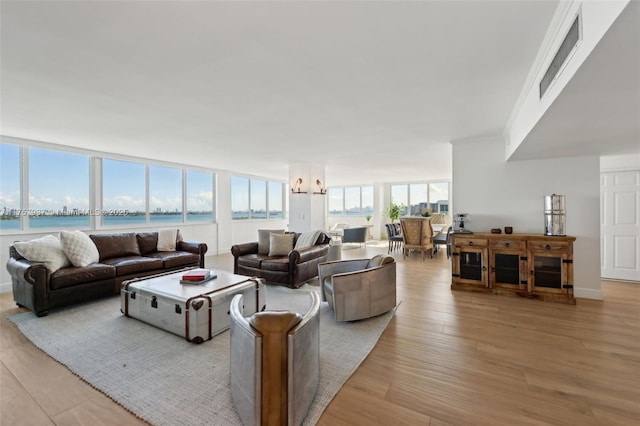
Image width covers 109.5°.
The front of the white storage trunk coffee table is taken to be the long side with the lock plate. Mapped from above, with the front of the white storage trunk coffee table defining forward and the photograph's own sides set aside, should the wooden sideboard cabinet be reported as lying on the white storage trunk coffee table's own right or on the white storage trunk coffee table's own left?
on the white storage trunk coffee table's own left

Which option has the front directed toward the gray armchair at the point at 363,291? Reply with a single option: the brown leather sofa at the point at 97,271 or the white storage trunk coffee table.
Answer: the brown leather sofa

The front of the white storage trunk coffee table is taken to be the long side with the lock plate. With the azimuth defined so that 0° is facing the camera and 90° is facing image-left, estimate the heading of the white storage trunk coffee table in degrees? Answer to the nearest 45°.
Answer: approximately 45°

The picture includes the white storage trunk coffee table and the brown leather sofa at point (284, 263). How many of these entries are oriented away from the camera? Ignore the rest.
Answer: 0

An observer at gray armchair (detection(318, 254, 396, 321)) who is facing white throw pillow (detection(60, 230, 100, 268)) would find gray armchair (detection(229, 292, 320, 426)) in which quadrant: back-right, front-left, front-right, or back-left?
front-left

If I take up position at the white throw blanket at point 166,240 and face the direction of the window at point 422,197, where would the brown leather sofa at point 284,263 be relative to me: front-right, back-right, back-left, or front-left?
front-right

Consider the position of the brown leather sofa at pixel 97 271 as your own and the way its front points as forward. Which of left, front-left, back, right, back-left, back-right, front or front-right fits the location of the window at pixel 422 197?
front-left

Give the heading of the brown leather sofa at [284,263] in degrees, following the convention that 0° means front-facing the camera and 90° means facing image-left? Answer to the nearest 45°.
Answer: approximately 45°

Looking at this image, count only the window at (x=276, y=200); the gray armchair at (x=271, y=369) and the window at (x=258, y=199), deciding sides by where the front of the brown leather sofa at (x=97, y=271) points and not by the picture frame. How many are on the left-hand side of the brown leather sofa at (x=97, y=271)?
2

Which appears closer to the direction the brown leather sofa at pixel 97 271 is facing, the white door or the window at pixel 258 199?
the white door

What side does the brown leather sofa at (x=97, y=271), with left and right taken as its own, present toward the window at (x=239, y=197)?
left

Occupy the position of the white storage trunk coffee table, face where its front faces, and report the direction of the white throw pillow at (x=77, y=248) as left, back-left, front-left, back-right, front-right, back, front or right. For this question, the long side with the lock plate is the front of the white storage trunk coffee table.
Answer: right

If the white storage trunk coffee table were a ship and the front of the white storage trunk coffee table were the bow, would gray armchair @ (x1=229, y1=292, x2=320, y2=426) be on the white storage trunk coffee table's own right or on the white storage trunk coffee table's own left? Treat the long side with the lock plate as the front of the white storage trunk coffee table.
on the white storage trunk coffee table's own left

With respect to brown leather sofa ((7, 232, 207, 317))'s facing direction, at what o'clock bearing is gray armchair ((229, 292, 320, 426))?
The gray armchair is roughly at 1 o'clock from the brown leather sofa.
